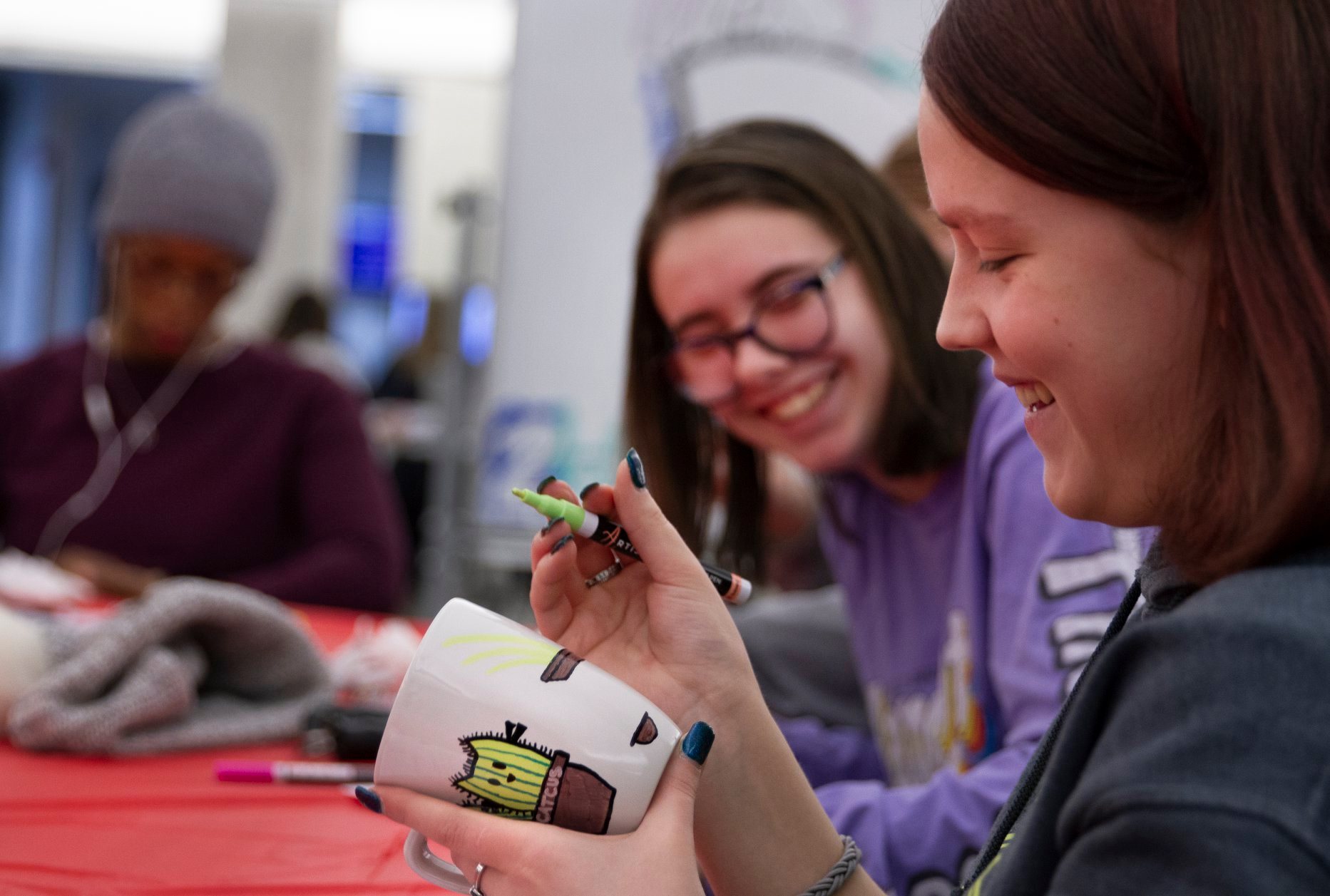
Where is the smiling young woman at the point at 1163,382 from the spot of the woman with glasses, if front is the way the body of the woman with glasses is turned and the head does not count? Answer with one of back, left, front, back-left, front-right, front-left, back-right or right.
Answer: front-left

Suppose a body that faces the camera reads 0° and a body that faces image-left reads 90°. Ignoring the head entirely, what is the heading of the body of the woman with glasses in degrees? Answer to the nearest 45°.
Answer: approximately 45°

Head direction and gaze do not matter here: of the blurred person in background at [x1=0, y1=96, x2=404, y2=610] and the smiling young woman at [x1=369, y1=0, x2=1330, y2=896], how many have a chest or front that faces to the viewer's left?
1

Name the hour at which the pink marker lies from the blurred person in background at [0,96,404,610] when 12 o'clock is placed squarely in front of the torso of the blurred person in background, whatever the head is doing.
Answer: The pink marker is roughly at 12 o'clock from the blurred person in background.

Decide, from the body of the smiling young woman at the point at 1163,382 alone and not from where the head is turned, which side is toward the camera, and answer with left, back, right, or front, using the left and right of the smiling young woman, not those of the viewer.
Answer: left

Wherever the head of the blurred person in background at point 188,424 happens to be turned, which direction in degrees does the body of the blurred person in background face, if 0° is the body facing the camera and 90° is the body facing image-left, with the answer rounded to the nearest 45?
approximately 0°

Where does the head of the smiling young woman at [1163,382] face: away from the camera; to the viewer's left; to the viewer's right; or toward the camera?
to the viewer's left

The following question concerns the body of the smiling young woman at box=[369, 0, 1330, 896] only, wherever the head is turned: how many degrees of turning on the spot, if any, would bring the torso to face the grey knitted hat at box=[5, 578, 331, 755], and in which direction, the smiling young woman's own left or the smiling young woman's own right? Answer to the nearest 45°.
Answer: approximately 45° to the smiling young woman's own right
